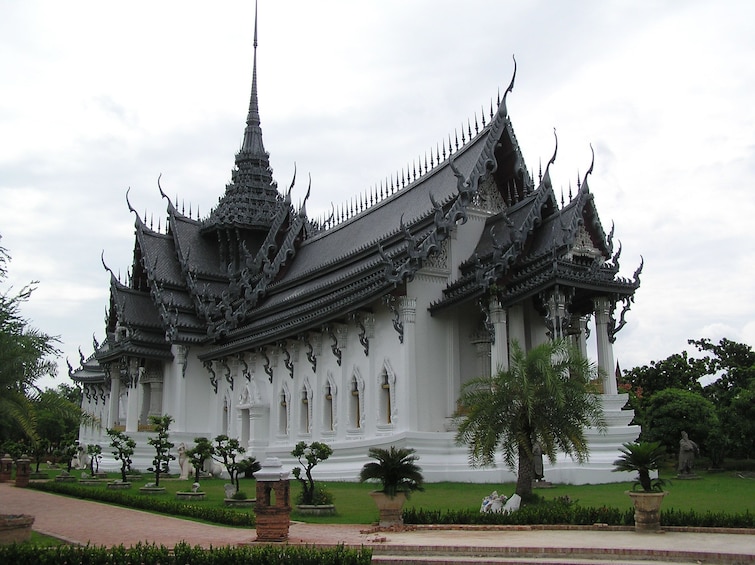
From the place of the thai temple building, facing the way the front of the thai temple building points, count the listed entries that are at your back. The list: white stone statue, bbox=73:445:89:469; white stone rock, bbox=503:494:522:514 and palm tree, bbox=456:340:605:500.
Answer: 1

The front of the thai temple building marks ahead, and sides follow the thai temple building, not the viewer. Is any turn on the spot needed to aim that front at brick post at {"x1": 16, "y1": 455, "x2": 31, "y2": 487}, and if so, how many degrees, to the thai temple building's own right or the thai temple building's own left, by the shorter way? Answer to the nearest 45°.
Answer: approximately 135° to the thai temple building's own right

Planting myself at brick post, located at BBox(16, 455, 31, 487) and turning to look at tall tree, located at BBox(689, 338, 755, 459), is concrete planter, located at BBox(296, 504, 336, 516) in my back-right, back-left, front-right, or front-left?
front-right

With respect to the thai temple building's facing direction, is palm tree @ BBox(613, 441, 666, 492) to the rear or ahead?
ahead

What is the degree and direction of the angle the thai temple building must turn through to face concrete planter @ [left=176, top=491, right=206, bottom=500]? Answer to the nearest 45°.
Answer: approximately 90° to its right

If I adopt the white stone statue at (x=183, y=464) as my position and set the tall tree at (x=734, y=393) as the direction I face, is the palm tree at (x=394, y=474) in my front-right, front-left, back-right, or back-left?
front-right

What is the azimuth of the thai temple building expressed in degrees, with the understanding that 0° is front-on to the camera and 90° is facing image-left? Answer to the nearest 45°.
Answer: approximately 315°

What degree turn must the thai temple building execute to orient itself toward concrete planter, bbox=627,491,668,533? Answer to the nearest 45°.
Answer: approximately 45° to its right

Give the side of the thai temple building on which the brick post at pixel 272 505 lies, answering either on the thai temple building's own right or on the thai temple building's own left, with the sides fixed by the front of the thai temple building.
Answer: on the thai temple building's own right

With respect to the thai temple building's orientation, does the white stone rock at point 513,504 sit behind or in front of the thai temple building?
in front

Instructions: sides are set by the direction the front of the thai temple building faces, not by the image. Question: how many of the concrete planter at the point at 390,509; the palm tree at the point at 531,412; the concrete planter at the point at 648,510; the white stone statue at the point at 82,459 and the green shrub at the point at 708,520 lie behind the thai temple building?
1

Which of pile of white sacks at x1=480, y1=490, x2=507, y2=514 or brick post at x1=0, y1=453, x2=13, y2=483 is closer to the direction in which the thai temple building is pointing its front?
the pile of white sacks

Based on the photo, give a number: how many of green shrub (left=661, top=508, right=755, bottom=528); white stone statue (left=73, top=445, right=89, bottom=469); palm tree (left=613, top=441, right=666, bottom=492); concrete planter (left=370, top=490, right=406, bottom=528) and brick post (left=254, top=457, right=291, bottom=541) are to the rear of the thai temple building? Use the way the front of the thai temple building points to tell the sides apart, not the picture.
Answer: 1

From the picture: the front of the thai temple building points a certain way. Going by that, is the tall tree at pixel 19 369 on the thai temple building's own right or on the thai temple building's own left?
on the thai temple building's own right

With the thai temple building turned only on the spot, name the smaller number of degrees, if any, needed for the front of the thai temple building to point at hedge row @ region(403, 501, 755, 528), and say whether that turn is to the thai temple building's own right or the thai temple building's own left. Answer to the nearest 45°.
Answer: approximately 45° to the thai temple building's own right
